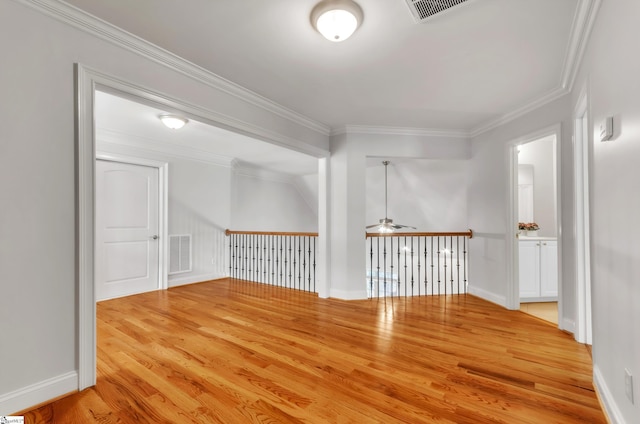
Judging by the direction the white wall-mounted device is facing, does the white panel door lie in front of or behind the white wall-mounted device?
in front

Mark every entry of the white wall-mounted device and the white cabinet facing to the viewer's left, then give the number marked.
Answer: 1

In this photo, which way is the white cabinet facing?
toward the camera

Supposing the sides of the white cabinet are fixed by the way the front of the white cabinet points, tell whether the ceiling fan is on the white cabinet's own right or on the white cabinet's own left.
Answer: on the white cabinet's own right

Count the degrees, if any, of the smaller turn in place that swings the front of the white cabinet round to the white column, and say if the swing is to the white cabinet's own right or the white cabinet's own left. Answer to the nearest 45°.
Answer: approximately 45° to the white cabinet's own right

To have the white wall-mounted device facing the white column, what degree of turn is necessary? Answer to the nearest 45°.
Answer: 0° — it already faces it

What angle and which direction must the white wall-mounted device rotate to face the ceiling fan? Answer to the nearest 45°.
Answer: approximately 45° to its right

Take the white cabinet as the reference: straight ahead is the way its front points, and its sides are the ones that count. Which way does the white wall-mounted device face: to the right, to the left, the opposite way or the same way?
to the right

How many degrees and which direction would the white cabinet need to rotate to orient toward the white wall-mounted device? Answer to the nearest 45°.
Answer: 0° — it already faces it

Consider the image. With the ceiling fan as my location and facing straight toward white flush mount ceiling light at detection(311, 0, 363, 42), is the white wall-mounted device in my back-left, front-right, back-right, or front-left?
front-left

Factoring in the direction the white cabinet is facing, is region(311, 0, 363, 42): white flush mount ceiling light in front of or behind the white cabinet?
in front

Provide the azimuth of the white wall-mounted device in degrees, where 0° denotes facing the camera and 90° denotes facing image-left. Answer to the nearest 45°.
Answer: approximately 90°

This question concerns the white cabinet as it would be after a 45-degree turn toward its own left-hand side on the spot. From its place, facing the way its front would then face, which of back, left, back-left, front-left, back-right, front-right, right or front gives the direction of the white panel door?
right

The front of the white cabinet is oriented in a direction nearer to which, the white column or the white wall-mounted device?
the white wall-mounted device
